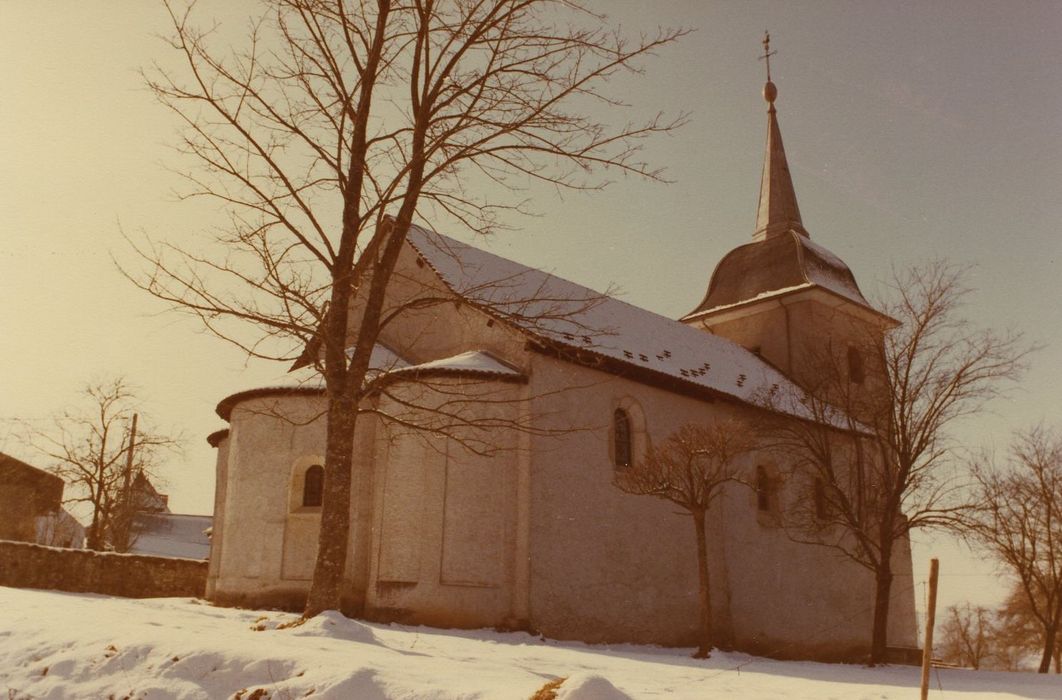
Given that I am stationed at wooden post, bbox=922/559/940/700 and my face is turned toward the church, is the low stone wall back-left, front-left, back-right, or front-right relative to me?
front-left

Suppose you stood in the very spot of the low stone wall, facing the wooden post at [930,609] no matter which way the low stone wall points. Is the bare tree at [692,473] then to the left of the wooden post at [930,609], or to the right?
left

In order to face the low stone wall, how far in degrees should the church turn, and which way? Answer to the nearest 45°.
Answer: approximately 135° to its left

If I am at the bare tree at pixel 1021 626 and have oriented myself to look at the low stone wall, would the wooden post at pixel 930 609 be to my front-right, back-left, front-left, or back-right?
front-left

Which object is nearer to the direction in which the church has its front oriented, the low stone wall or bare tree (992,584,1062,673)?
the bare tree

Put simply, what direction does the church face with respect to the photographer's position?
facing away from the viewer and to the right of the viewer

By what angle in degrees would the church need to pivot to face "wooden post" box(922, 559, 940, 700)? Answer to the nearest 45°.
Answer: approximately 135° to its right

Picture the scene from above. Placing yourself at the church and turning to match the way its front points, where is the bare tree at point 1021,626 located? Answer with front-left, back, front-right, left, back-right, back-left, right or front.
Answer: front
